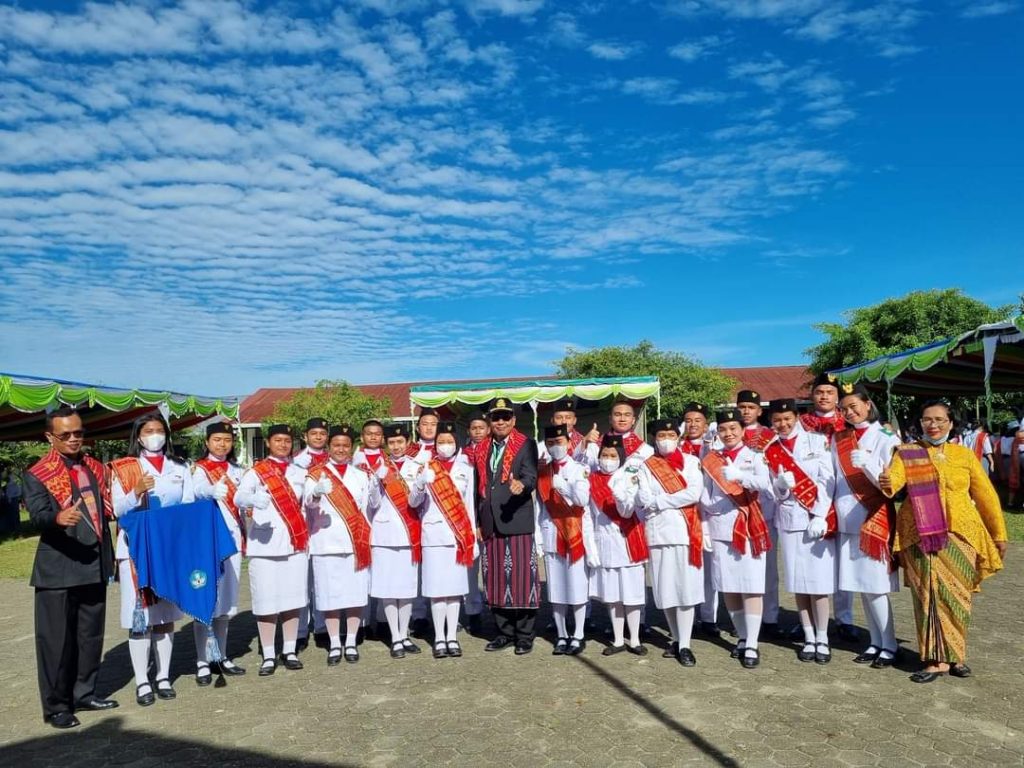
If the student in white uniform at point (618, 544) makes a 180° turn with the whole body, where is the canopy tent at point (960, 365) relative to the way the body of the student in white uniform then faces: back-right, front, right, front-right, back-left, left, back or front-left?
front-right

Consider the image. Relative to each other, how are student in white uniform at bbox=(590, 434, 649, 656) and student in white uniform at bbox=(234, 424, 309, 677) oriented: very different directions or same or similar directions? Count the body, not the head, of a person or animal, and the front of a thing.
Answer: same or similar directions

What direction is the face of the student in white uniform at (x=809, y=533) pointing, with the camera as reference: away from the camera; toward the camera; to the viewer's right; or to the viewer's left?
toward the camera

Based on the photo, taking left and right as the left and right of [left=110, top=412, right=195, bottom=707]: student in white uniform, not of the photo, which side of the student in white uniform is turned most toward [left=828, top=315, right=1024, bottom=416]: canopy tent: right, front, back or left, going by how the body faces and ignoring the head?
left

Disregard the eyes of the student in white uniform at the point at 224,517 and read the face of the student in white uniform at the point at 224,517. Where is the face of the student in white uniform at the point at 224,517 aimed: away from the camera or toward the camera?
toward the camera

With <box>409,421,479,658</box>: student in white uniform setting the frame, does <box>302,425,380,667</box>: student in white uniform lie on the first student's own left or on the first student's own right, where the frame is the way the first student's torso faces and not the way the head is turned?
on the first student's own right

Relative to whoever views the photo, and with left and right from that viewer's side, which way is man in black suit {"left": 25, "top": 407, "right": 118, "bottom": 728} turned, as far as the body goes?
facing the viewer and to the right of the viewer

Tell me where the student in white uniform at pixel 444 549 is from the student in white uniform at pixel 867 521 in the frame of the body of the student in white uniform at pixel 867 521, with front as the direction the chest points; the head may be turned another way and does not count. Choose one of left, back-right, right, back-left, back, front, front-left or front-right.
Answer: front-right

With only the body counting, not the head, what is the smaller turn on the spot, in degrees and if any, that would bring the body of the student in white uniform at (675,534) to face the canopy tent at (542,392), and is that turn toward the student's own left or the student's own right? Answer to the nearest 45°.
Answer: approximately 180°

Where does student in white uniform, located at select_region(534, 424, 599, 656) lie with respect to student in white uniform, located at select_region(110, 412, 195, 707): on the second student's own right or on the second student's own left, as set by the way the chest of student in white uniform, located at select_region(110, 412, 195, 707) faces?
on the second student's own left

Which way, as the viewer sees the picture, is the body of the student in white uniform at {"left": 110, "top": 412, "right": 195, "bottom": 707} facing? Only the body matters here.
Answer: toward the camera

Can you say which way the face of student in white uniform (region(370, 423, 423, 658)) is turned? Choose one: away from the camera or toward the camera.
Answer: toward the camera
